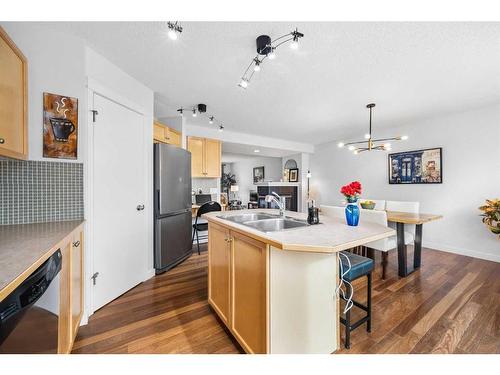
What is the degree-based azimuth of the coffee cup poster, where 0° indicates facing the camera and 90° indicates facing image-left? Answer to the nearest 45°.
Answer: approximately 315°

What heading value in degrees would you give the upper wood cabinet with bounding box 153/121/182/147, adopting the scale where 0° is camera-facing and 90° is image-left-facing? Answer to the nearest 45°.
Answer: approximately 315°

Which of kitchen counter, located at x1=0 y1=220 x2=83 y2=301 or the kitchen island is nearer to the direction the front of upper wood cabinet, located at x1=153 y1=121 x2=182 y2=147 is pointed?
the kitchen island

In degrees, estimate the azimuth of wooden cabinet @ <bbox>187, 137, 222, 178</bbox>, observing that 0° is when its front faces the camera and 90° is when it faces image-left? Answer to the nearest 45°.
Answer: approximately 0°

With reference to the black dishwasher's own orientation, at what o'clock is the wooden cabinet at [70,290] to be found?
The wooden cabinet is roughly at 8 o'clock from the black dishwasher.

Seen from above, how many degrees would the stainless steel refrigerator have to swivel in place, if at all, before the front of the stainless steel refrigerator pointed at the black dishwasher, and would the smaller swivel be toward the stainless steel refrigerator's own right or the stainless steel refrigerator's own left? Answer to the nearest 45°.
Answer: approximately 45° to the stainless steel refrigerator's own right

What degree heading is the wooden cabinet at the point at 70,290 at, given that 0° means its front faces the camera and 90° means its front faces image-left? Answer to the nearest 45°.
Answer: approximately 315°
